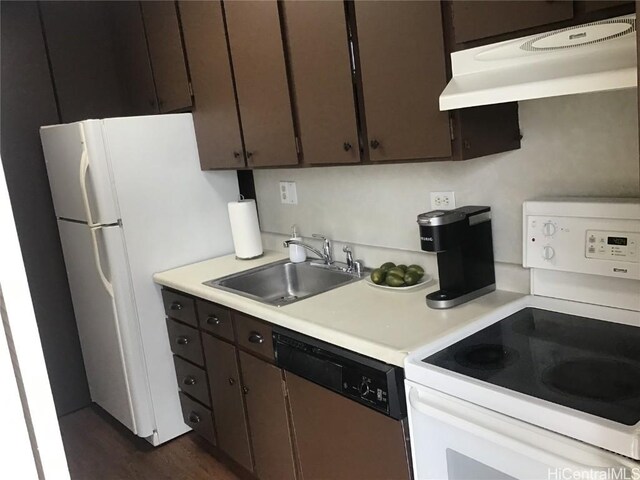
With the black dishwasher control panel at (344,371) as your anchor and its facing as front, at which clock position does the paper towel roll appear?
The paper towel roll is roughly at 4 o'clock from the black dishwasher control panel.

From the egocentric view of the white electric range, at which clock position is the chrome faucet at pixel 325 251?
The chrome faucet is roughly at 3 o'clock from the white electric range.

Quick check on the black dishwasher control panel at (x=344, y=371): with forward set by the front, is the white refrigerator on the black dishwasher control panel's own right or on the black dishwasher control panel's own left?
on the black dishwasher control panel's own right

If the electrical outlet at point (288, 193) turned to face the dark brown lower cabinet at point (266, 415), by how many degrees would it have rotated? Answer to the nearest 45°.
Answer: approximately 45° to its left

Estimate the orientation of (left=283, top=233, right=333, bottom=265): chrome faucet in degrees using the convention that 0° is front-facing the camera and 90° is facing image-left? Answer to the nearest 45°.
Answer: approximately 90°
